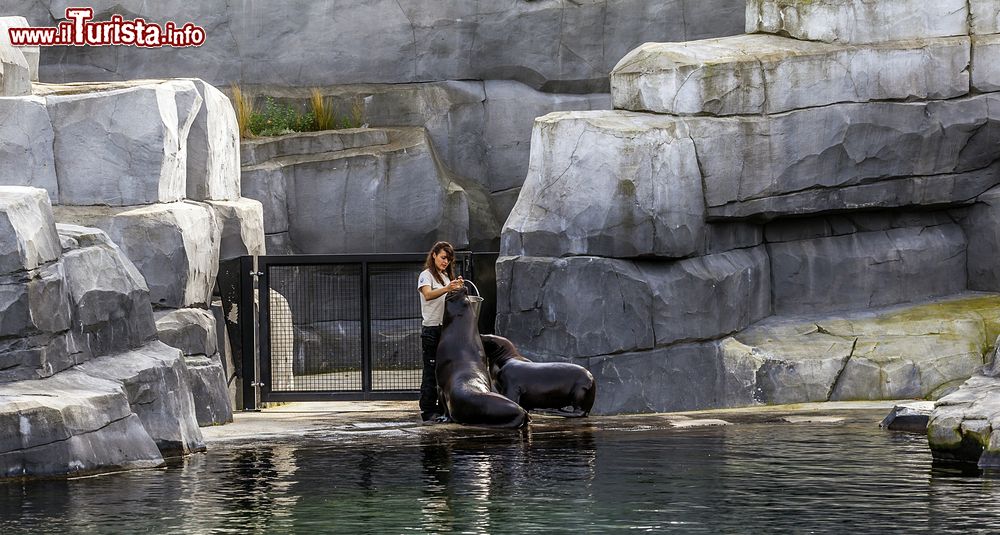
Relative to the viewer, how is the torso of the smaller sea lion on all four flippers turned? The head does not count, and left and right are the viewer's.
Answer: facing to the left of the viewer

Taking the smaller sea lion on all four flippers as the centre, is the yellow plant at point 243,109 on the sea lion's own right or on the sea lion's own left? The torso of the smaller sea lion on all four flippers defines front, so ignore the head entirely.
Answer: on the sea lion's own right

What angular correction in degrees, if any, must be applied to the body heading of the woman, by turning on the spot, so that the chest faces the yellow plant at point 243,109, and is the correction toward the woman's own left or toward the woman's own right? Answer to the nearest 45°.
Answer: approximately 135° to the woman's own left

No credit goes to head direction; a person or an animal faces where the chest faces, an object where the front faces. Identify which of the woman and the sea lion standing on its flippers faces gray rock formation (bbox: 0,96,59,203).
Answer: the sea lion standing on its flippers

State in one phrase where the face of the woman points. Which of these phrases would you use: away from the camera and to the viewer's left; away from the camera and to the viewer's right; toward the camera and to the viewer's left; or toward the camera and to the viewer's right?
toward the camera and to the viewer's right

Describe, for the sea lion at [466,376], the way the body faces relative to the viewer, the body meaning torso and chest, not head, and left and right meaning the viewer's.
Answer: facing away from the viewer and to the left of the viewer

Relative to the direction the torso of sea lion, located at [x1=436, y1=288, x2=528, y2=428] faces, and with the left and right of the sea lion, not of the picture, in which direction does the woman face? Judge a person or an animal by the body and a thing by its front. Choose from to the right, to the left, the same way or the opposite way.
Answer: the opposite way

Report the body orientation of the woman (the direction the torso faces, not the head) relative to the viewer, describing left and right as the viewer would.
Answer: facing the viewer and to the right of the viewer

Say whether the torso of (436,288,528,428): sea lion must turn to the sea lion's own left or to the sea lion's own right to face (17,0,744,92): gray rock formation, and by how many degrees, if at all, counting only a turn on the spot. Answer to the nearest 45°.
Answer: approximately 45° to the sea lion's own right

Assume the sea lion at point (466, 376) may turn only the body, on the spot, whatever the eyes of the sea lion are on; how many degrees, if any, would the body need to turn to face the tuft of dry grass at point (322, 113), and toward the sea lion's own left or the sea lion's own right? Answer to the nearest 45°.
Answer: approximately 45° to the sea lion's own right

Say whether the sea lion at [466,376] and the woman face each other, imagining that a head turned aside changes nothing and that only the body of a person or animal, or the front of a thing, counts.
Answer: yes

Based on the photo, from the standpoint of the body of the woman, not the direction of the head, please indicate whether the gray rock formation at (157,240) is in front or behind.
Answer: behind

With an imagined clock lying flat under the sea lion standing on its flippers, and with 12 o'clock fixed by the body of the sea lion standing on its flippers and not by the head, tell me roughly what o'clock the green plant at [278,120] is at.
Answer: The green plant is roughly at 2 o'clock from the sea lion standing on its flippers.
